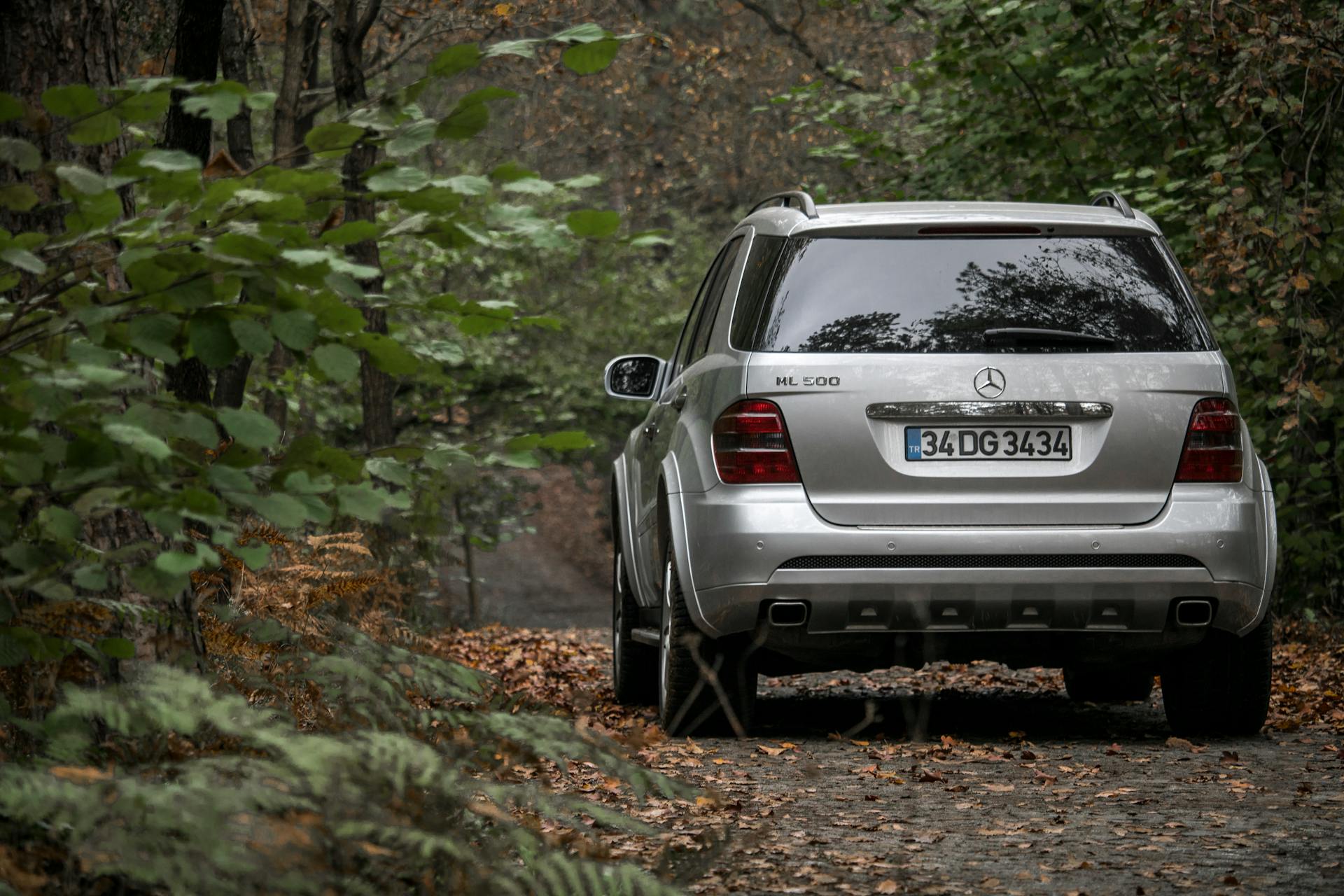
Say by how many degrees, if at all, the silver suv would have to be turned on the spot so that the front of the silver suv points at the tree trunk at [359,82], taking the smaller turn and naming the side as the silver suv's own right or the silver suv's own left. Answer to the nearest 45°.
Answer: approximately 45° to the silver suv's own left

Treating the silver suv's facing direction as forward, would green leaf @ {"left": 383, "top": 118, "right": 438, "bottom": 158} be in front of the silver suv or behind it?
behind

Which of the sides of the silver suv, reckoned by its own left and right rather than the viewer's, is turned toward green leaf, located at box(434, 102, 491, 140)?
back

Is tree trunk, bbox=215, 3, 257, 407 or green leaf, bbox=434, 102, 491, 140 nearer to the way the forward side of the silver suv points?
the tree trunk

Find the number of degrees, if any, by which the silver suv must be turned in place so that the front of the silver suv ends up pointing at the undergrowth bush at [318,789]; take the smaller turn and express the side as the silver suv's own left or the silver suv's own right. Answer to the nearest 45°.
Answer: approximately 180°

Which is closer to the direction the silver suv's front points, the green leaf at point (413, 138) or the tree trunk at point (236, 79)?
the tree trunk

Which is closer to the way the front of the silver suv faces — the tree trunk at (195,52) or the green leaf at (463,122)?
the tree trunk

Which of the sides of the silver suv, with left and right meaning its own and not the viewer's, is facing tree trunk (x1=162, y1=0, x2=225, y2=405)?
left

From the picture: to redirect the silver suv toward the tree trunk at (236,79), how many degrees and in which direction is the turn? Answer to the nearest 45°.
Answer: approximately 45° to its left

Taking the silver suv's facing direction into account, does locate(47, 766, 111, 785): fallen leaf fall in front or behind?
behind

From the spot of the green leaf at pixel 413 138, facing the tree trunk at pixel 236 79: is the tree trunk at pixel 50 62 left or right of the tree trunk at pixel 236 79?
left

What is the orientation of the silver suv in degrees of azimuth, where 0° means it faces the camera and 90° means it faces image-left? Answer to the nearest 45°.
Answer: approximately 180°
